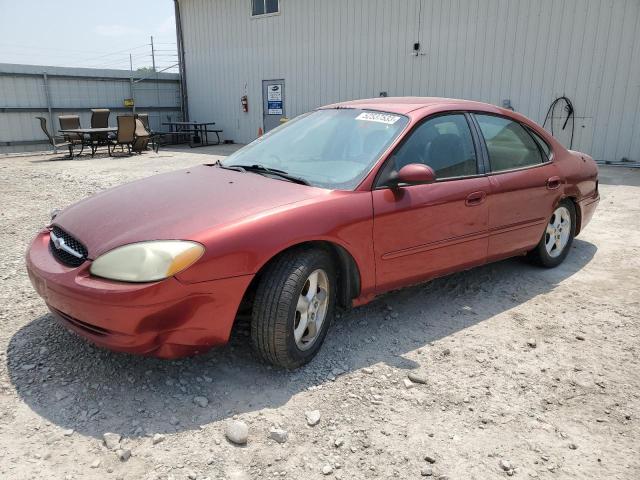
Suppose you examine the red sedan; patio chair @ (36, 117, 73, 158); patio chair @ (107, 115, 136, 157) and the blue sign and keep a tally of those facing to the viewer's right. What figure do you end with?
1

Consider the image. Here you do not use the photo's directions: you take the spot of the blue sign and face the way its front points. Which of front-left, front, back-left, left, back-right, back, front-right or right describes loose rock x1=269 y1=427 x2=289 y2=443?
front

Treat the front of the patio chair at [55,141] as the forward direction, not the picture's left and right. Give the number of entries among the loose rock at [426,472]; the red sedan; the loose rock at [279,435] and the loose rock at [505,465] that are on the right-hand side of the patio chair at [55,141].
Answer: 4

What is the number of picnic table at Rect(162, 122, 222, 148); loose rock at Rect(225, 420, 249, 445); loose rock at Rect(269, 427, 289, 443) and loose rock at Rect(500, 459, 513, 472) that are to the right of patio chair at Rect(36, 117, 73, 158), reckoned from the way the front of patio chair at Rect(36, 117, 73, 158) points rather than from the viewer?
3

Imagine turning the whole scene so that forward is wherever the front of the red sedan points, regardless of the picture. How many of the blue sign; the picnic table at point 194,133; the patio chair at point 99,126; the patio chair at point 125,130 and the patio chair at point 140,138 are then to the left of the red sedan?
0

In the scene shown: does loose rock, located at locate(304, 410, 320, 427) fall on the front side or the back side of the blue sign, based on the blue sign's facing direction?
on the front side

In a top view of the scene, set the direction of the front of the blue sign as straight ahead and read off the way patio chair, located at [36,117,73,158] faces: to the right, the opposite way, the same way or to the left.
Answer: to the left

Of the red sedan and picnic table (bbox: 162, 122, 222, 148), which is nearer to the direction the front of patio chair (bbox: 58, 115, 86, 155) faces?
the red sedan

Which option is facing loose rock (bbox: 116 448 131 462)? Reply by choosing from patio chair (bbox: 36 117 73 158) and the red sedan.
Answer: the red sedan

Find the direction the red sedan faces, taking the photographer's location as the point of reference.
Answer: facing the viewer and to the left of the viewer

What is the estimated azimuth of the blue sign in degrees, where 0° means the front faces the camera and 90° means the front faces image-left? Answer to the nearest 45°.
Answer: approximately 0°

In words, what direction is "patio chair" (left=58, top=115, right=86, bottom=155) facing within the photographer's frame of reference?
facing the viewer and to the right of the viewer

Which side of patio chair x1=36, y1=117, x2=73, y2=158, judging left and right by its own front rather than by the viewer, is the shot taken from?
right
